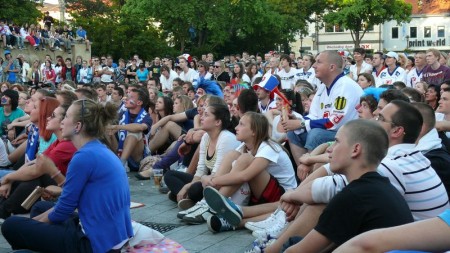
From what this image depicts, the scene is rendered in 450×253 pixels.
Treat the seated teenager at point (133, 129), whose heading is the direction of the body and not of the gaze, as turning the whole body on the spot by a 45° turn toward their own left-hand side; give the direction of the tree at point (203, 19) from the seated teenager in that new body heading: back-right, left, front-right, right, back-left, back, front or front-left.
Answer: back

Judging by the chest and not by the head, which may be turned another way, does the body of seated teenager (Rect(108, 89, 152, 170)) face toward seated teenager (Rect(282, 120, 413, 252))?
no

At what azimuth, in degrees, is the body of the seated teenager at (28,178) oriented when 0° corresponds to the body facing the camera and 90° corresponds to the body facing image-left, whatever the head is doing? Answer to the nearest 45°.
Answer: approximately 90°

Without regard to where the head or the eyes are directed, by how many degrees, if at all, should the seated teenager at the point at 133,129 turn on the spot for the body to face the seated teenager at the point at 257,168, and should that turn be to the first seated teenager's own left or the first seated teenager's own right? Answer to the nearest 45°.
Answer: approximately 45° to the first seated teenager's own left

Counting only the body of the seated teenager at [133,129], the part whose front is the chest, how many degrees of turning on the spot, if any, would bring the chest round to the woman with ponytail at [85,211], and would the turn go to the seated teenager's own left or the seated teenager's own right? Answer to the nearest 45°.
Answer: approximately 45° to the seated teenager's own left

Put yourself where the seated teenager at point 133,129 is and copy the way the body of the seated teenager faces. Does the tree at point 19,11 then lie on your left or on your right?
on your right

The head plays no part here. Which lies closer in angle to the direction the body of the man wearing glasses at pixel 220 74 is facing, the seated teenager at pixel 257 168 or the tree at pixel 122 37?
the seated teenager

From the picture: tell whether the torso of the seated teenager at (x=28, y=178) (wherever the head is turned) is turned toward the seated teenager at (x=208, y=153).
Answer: no

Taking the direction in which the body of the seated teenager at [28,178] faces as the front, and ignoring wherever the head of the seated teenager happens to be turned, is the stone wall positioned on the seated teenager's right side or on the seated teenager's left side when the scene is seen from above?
on the seated teenager's right side

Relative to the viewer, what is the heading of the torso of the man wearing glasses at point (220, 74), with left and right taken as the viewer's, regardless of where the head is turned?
facing the viewer and to the left of the viewer

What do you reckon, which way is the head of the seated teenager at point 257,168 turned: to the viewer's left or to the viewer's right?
to the viewer's left

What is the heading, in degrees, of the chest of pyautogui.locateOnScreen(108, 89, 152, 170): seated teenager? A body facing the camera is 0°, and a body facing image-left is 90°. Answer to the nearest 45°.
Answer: approximately 45°
